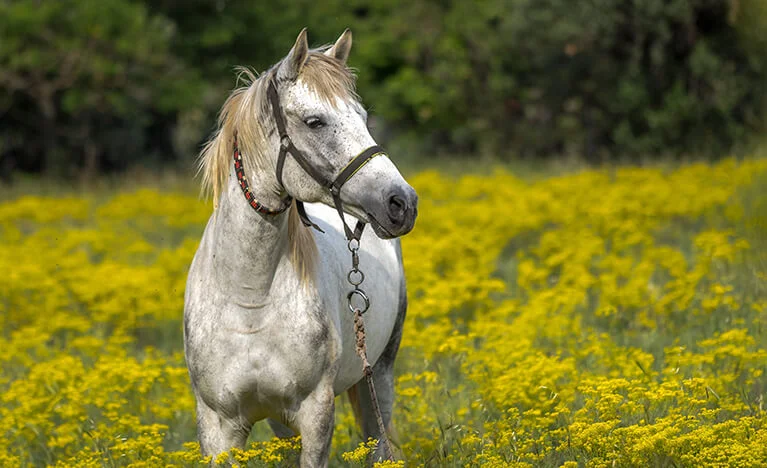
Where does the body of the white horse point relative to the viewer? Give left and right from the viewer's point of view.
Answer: facing the viewer and to the left of the viewer
